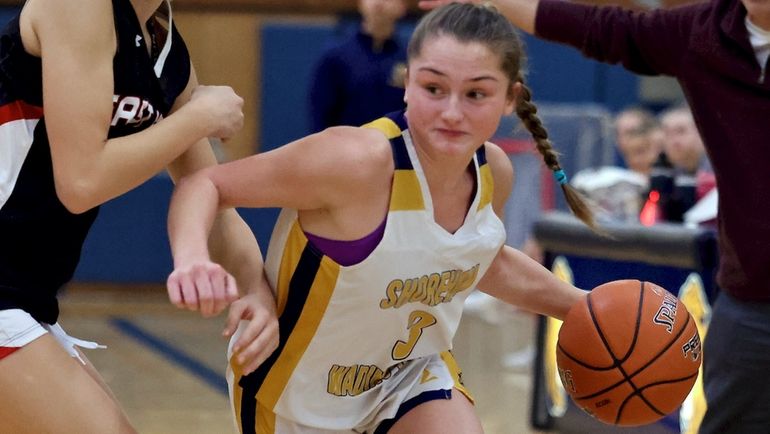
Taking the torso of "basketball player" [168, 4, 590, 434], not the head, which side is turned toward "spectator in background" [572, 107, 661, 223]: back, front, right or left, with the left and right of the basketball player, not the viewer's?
left

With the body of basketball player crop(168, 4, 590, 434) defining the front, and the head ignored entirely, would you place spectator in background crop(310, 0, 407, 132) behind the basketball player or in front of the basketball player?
behind

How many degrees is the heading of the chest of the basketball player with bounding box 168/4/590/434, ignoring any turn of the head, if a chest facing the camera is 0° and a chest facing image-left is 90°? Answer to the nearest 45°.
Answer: approximately 315°
